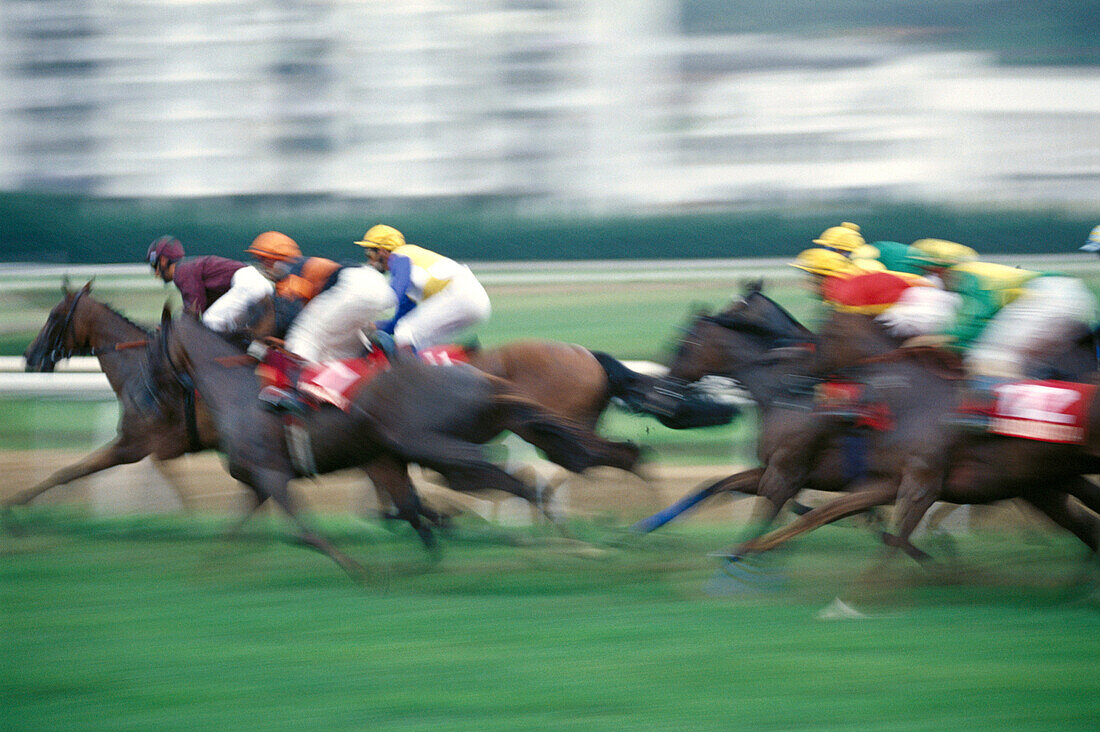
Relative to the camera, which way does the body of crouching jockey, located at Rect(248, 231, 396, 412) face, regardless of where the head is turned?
to the viewer's left

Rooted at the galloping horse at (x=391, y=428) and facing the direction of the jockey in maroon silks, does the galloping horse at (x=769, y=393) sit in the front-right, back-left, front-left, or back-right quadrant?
back-right

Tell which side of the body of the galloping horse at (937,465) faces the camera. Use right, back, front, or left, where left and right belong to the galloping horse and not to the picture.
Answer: left

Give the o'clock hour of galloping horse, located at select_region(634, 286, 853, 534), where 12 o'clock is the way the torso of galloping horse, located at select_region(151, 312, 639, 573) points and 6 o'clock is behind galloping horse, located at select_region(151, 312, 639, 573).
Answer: galloping horse, located at select_region(634, 286, 853, 534) is roughly at 6 o'clock from galloping horse, located at select_region(151, 312, 639, 573).

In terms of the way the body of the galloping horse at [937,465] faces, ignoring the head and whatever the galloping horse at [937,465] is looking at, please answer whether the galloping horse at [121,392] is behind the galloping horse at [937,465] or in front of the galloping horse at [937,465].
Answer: in front

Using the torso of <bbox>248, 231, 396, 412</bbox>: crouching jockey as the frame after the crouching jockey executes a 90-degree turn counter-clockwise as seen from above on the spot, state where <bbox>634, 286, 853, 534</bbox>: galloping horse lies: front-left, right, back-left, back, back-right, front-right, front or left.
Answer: left

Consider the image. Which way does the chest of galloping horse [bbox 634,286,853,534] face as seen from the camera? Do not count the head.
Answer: to the viewer's left

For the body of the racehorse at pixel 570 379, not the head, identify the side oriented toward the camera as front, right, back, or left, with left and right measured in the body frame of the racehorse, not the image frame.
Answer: left

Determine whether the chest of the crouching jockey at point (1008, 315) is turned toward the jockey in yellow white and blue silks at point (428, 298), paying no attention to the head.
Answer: yes

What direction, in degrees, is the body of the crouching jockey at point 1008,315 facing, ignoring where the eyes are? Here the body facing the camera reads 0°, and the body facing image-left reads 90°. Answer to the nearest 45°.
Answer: approximately 90°

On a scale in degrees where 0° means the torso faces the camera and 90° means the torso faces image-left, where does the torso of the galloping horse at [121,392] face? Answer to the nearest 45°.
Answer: approximately 90°

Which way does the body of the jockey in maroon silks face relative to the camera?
to the viewer's left

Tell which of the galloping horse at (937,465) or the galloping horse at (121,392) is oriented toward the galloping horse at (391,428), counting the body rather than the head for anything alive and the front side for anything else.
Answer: the galloping horse at (937,465)
